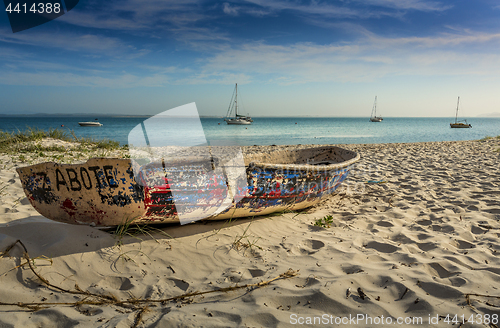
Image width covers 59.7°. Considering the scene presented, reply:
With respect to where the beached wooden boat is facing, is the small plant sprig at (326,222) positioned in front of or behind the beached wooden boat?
in front

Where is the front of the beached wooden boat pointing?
to the viewer's right

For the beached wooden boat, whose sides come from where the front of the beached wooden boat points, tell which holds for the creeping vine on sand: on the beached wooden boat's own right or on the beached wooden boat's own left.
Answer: on the beached wooden boat's own right

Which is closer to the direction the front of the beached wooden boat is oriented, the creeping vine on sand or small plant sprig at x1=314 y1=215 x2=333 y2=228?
the small plant sprig
